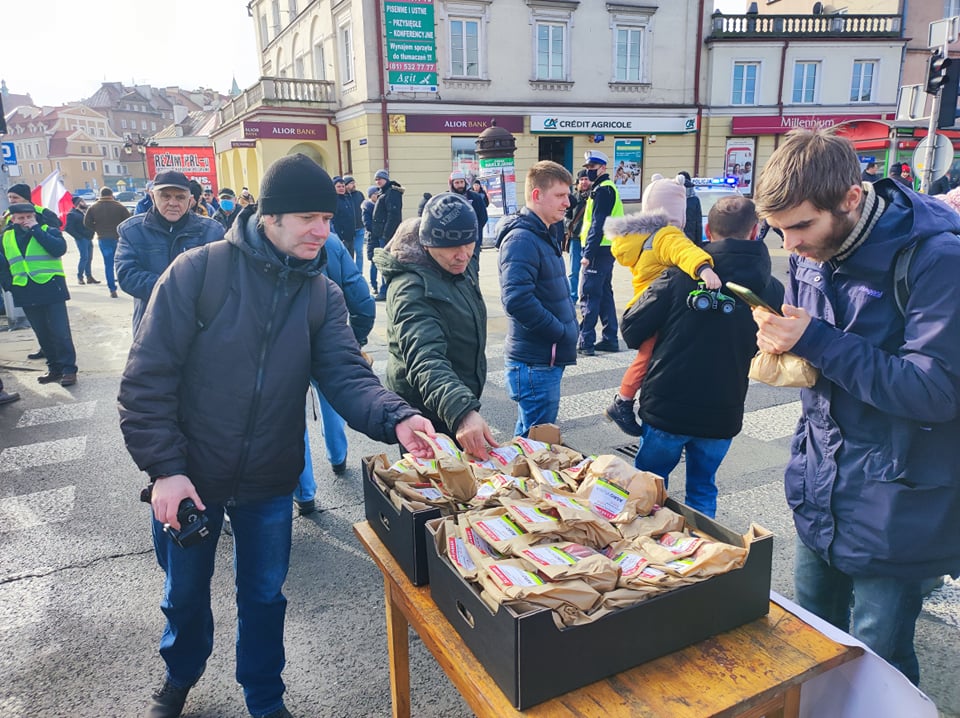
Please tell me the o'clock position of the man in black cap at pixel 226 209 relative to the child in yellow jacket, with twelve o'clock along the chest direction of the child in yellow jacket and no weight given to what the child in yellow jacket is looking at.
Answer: The man in black cap is roughly at 9 o'clock from the child in yellow jacket.

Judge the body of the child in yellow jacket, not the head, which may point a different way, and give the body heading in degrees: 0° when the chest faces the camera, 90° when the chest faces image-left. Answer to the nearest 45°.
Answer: approximately 225°

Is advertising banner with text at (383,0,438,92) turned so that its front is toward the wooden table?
yes

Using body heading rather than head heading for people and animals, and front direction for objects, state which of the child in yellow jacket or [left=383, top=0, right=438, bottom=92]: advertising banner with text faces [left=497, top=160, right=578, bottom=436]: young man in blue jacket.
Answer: the advertising banner with text

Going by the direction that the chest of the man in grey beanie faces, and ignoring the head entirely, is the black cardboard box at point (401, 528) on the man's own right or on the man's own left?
on the man's own right

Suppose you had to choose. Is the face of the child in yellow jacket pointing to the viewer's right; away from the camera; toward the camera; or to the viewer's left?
away from the camera

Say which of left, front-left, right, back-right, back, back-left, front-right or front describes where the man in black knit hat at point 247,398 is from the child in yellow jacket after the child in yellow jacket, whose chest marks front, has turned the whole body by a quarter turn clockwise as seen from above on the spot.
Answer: right

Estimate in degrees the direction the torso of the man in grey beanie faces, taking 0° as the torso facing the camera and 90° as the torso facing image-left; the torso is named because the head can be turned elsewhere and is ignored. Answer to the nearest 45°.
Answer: approximately 315°

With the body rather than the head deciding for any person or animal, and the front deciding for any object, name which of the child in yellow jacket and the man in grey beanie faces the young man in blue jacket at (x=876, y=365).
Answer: the man in grey beanie

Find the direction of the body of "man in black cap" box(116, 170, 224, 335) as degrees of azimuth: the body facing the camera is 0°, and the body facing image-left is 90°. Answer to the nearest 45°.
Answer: approximately 0°
